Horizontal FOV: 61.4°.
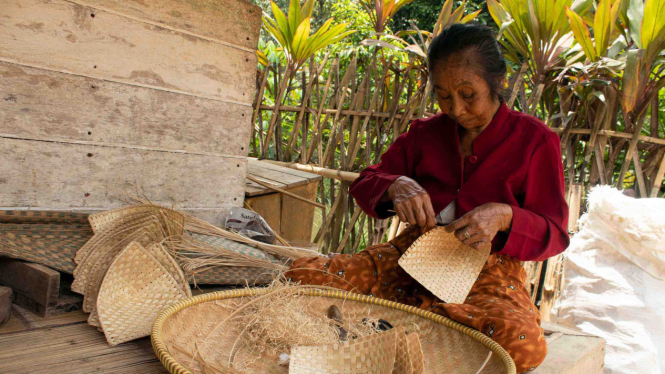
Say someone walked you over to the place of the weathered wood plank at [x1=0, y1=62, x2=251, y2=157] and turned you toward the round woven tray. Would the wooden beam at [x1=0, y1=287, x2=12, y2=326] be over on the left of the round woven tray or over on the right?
right

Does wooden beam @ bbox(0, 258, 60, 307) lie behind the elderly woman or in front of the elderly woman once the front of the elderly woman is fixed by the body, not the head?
in front

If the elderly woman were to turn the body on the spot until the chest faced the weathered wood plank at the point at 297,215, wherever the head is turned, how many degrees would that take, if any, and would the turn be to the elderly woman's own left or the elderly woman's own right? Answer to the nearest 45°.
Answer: approximately 90° to the elderly woman's own right

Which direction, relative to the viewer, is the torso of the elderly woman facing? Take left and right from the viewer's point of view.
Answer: facing the viewer and to the left of the viewer

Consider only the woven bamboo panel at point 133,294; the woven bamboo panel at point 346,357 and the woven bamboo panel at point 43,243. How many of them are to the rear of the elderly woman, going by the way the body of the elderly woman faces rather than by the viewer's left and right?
0

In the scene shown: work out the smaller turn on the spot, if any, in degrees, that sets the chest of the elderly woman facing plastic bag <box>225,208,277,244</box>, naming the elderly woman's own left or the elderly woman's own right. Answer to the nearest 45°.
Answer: approximately 90° to the elderly woman's own right

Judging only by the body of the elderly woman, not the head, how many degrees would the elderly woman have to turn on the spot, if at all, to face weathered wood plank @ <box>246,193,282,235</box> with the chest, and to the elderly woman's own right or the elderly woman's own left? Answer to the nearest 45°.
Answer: approximately 90° to the elderly woman's own right

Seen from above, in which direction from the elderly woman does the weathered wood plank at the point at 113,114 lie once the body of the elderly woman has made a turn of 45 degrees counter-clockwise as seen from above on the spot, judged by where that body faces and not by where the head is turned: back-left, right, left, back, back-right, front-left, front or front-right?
right

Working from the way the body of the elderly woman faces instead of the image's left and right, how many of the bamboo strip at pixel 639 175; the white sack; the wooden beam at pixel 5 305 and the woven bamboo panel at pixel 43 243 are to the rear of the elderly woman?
2

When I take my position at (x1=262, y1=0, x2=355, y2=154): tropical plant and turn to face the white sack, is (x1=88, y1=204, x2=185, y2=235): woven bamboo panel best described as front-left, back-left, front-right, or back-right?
front-right

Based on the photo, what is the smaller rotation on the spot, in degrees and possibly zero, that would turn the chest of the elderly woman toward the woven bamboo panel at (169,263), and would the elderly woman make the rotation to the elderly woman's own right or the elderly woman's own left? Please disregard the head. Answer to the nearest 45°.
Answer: approximately 45° to the elderly woman's own right

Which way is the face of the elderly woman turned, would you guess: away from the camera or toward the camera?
toward the camera

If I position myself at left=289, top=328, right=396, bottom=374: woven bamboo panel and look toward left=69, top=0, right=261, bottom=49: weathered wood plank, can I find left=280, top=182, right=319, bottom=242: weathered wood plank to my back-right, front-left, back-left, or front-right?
front-right
